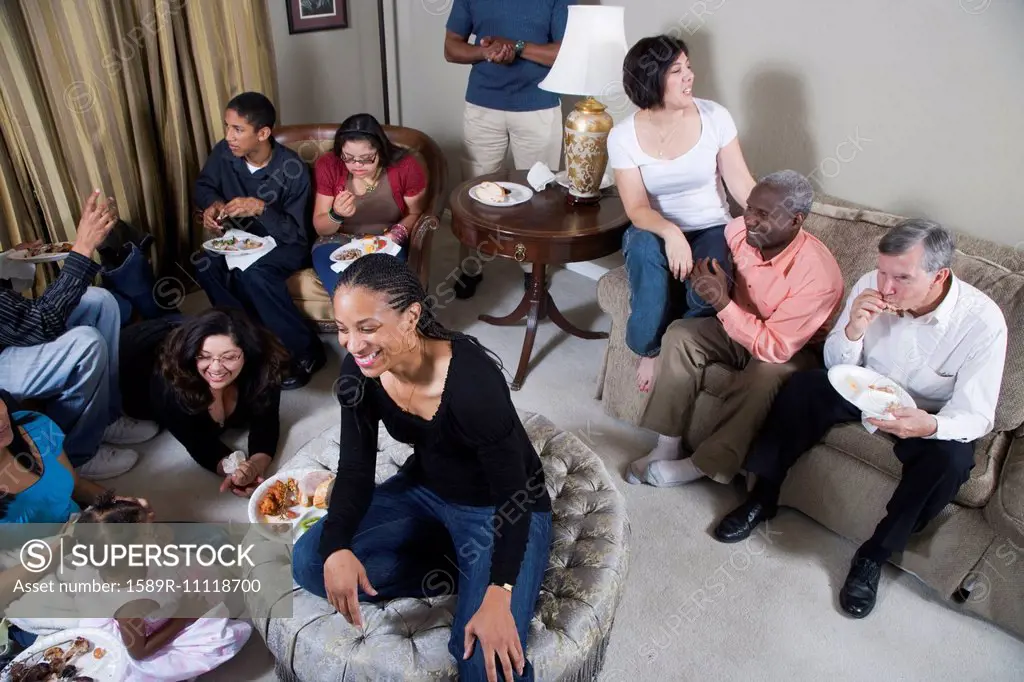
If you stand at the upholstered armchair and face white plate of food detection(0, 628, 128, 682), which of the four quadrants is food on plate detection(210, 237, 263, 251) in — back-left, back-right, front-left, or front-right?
front-right

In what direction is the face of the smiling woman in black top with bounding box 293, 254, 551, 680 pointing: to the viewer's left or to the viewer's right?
to the viewer's left

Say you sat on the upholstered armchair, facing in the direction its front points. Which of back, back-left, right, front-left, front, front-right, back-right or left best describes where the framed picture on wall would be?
back

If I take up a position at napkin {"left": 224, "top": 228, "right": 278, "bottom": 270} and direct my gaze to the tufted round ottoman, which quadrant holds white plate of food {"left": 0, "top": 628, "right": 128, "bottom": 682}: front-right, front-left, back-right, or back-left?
front-right

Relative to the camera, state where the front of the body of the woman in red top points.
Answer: toward the camera

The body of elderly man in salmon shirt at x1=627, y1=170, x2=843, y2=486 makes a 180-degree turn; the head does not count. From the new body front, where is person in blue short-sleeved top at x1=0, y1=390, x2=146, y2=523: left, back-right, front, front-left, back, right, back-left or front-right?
back

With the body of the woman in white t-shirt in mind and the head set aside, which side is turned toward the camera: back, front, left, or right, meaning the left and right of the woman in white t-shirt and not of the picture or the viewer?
front

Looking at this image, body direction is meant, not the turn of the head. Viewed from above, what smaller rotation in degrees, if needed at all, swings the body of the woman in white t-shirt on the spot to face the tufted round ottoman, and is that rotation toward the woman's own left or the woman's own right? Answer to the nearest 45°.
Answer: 0° — they already face it

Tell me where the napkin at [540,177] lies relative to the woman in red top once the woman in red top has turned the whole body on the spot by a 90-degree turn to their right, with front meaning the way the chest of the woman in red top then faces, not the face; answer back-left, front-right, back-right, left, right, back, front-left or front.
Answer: back

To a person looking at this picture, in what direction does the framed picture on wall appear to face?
facing the viewer

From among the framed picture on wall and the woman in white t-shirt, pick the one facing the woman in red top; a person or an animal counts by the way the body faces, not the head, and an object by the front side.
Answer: the framed picture on wall

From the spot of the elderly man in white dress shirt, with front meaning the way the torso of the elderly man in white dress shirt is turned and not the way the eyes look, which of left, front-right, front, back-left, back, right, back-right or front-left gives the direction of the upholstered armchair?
front-right

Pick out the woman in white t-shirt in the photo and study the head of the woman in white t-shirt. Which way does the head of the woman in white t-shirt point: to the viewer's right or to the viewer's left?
to the viewer's right

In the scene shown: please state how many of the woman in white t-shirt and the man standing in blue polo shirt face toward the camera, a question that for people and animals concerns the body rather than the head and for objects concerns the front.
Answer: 2

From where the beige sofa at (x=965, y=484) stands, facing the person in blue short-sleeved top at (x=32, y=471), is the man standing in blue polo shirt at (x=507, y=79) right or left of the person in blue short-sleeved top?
right

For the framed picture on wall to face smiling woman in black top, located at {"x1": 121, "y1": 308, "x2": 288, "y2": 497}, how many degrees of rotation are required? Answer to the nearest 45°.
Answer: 0° — it already faces them

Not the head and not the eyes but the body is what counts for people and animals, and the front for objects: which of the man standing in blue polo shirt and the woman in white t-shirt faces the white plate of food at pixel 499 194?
the man standing in blue polo shirt

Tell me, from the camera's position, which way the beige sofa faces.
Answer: facing the viewer and to the left of the viewer
